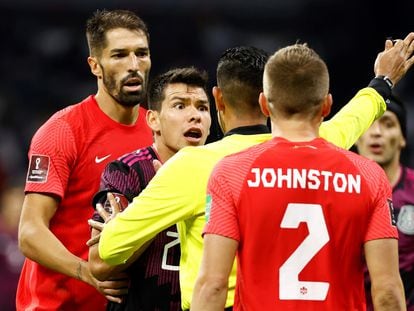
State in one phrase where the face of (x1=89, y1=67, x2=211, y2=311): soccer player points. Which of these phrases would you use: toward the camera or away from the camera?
toward the camera

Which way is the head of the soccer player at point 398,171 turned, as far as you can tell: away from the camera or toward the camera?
toward the camera

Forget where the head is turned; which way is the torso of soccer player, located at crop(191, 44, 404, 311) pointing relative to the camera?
away from the camera

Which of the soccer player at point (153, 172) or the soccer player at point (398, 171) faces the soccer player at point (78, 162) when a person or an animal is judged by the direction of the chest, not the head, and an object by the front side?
the soccer player at point (398, 171)

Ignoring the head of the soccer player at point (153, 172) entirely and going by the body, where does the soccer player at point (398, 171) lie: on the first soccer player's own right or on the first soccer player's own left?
on the first soccer player's own left

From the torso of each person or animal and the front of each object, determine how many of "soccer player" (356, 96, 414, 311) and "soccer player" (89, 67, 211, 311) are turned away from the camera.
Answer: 0

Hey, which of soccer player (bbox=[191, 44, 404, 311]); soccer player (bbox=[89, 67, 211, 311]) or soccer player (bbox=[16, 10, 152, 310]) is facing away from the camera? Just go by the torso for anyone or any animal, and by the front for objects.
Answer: soccer player (bbox=[191, 44, 404, 311])

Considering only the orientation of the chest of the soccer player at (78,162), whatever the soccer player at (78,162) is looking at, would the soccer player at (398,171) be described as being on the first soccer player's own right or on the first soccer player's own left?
on the first soccer player's own left

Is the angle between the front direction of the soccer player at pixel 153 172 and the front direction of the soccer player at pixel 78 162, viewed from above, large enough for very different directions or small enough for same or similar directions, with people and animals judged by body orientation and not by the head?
same or similar directions

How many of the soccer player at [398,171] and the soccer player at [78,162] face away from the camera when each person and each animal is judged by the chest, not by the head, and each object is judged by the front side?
0

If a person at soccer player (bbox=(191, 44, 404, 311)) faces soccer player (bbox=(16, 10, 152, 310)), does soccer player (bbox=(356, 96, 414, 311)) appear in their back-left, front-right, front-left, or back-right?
front-right

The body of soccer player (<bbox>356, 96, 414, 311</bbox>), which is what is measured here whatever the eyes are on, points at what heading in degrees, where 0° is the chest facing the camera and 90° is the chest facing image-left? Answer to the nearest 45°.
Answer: approximately 45°

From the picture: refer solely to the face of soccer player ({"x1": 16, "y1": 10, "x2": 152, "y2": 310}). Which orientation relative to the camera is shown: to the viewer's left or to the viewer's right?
to the viewer's right

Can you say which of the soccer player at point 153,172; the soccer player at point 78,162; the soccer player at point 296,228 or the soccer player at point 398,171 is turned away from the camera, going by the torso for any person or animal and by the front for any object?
the soccer player at point 296,228

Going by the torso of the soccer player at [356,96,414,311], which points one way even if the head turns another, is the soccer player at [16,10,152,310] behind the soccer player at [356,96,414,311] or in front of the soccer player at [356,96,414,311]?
in front

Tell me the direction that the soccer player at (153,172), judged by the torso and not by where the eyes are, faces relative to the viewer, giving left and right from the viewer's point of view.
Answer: facing the viewer and to the right of the viewer

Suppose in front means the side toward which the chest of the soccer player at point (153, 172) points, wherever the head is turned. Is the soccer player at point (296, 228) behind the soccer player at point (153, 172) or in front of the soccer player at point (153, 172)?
in front
